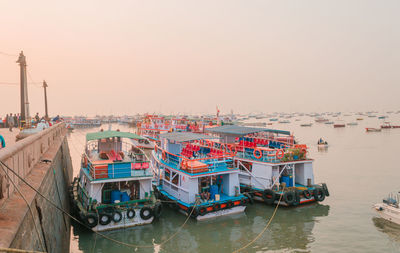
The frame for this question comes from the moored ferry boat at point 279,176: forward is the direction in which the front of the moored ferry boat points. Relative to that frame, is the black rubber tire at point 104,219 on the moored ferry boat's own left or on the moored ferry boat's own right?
on the moored ferry boat's own left

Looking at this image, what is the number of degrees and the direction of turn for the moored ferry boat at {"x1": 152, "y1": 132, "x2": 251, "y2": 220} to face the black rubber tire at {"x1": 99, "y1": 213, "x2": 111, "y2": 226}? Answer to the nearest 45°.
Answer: approximately 90° to its left

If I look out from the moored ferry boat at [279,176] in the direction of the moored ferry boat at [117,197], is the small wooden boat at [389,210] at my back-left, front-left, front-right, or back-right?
back-left

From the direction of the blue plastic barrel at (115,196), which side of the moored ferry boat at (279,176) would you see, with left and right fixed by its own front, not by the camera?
left

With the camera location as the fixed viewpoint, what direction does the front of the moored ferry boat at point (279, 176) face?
facing away from the viewer and to the left of the viewer

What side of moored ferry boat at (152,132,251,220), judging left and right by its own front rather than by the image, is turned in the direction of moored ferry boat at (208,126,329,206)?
right

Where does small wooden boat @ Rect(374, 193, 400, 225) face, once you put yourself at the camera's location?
facing to the left of the viewer

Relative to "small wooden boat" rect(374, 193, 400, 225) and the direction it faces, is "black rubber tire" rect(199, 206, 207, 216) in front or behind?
in front
